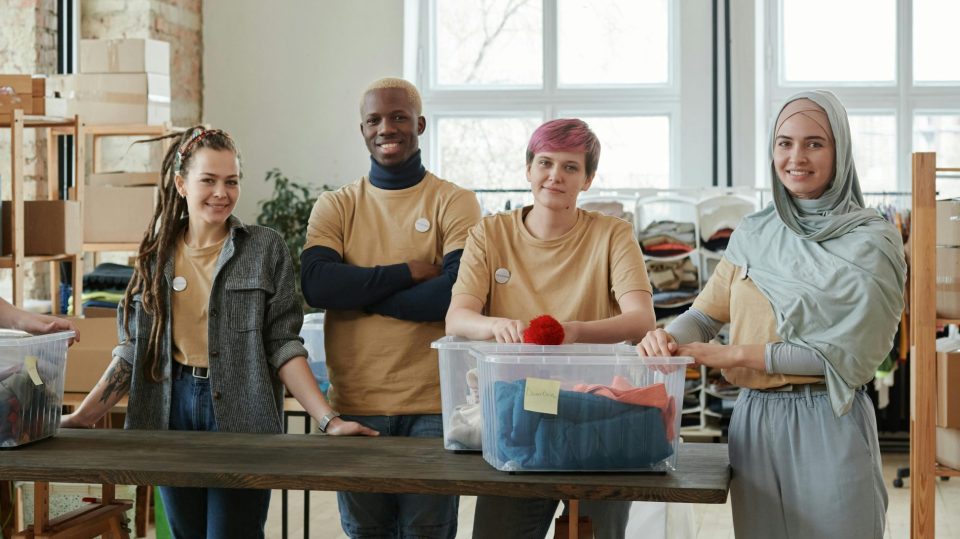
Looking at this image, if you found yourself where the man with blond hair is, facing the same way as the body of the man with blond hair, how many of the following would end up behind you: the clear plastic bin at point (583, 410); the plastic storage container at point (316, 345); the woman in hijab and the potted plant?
2

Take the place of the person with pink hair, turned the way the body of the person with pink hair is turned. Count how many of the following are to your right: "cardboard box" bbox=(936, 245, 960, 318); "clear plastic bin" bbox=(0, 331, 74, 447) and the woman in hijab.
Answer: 1

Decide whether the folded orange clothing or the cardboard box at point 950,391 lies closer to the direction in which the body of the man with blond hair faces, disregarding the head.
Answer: the folded orange clothing

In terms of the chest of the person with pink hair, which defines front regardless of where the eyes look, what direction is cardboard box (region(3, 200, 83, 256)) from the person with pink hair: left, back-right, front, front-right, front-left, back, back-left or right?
back-right

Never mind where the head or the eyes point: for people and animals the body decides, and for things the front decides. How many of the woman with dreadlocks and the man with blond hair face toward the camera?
2

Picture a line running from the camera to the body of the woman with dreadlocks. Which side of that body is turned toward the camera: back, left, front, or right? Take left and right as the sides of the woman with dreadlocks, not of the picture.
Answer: front

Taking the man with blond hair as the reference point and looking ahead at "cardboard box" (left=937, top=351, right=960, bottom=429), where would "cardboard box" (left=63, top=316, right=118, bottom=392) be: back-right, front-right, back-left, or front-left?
back-left

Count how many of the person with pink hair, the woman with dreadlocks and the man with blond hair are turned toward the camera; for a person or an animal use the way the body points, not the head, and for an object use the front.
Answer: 3

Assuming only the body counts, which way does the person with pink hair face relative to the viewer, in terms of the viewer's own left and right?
facing the viewer

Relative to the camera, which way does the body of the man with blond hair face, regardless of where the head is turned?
toward the camera
